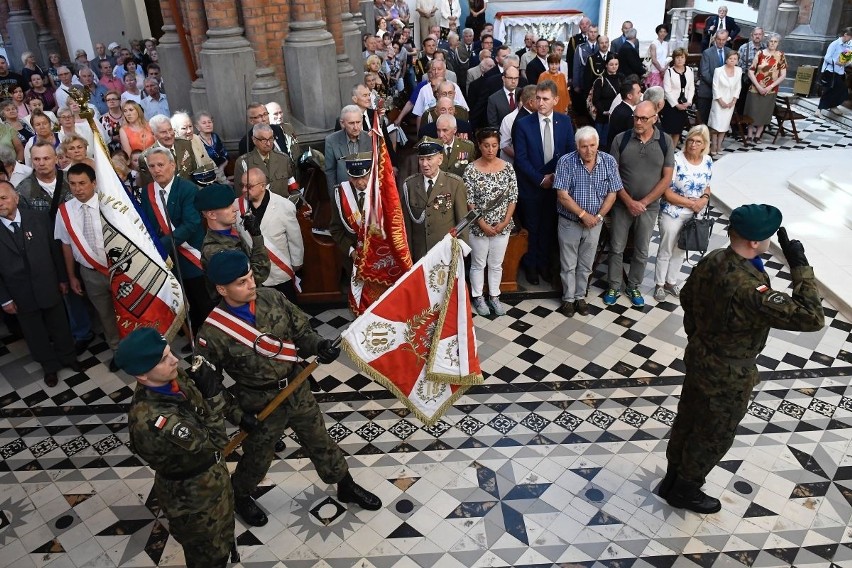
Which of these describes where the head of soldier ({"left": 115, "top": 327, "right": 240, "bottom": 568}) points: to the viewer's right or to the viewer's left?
to the viewer's right

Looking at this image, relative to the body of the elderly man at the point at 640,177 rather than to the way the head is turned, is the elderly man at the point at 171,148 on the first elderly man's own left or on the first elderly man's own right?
on the first elderly man's own right

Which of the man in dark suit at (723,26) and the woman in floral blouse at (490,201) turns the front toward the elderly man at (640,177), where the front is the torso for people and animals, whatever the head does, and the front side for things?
the man in dark suit

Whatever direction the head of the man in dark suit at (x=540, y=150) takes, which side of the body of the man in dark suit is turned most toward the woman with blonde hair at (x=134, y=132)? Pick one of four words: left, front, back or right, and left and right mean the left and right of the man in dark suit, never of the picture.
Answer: right

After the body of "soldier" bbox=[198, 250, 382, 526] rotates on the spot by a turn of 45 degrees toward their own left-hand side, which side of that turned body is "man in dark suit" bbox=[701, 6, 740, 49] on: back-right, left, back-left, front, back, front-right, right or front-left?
front-left

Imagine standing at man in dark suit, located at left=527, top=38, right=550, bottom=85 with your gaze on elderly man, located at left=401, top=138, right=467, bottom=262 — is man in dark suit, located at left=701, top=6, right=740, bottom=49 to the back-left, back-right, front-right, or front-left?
back-left

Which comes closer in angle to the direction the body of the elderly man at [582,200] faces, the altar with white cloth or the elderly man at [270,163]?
the elderly man

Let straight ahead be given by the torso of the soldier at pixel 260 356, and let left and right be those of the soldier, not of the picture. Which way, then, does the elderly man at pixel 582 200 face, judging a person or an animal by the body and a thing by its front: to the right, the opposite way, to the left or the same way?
to the right

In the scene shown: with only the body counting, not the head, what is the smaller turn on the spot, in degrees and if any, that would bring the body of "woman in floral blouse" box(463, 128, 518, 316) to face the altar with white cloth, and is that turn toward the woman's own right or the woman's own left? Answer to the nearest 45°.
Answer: approximately 180°

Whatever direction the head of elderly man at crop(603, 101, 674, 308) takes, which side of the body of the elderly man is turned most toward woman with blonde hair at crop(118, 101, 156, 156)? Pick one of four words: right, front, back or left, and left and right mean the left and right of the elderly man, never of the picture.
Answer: right
